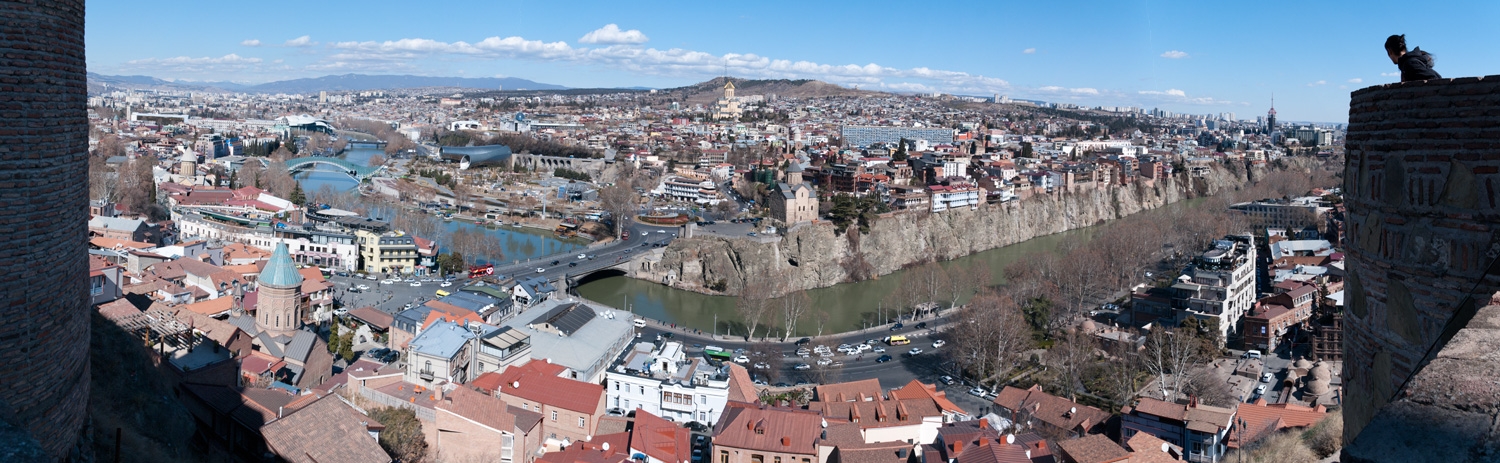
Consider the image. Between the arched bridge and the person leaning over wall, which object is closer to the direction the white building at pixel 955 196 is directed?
the person leaning over wall

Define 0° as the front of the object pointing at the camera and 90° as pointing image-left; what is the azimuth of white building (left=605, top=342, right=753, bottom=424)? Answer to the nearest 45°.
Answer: approximately 0°

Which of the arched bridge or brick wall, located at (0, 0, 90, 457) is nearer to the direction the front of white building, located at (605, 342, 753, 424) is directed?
the brick wall

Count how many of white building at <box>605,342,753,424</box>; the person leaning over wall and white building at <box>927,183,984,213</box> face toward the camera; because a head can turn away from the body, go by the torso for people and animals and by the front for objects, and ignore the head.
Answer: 2

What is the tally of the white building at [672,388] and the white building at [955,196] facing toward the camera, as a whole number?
2

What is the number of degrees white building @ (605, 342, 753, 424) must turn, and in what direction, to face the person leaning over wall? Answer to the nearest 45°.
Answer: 0° — it already faces them

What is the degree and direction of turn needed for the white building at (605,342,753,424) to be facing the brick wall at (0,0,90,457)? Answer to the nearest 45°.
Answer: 0° — it already faces it

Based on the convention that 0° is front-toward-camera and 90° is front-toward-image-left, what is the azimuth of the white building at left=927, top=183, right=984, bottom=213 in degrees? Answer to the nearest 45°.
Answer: approximately 0°

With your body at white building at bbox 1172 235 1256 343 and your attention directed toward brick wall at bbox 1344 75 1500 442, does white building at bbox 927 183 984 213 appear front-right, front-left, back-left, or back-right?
back-right
